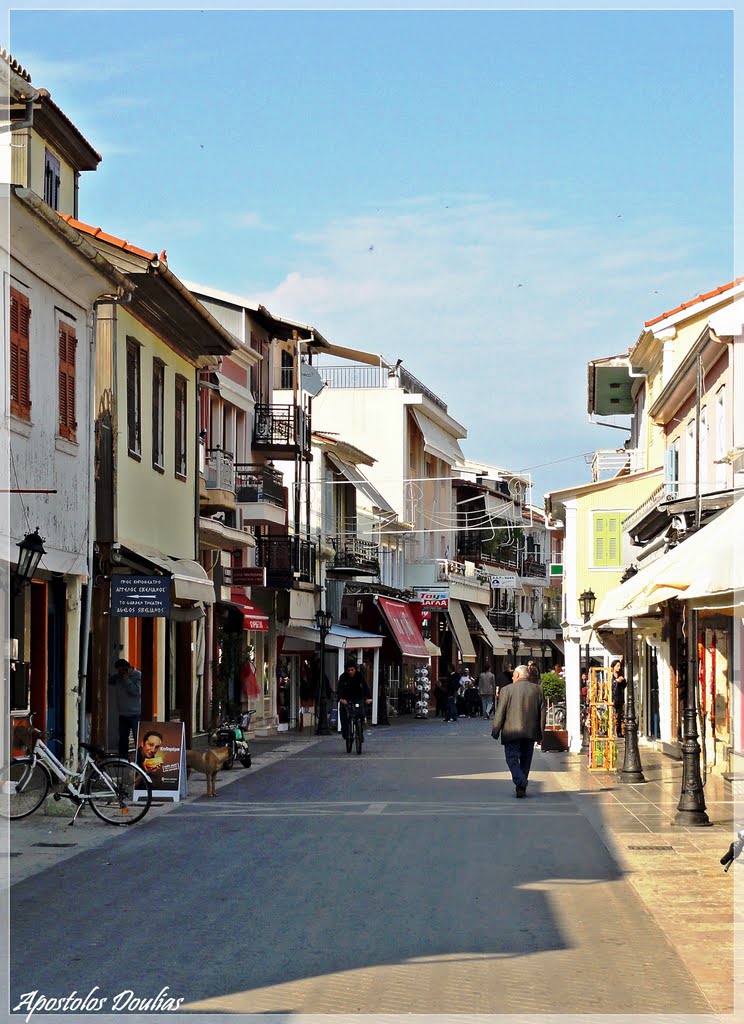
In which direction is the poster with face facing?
toward the camera

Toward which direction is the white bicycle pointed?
to the viewer's left

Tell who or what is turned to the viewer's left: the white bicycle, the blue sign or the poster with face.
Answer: the white bicycle

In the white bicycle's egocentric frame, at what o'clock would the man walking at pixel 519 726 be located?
The man walking is roughly at 5 o'clock from the white bicycle.

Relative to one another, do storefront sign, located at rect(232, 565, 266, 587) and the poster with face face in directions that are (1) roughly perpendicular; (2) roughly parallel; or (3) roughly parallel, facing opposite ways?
roughly parallel

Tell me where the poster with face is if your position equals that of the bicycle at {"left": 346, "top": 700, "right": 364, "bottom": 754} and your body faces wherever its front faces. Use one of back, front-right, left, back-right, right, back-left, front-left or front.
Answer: front

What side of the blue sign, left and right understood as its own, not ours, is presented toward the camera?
front

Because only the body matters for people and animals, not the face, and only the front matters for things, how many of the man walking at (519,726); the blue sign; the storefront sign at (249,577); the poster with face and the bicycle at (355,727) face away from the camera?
1

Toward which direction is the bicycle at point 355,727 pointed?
toward the camera

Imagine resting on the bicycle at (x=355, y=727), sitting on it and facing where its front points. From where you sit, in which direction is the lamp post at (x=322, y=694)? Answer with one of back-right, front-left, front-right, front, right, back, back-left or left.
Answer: back

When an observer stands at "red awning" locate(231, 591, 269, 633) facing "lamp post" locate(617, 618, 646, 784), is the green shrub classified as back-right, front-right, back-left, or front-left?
front-left

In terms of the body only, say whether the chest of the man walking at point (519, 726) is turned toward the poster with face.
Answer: no

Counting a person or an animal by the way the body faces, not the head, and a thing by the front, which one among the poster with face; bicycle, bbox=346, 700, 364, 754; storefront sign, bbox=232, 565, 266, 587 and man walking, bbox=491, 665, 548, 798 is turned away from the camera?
the man walking

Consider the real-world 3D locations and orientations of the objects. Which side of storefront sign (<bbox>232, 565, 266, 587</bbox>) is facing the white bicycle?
front

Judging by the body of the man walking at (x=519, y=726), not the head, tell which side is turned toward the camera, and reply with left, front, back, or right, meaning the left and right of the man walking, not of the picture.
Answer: back

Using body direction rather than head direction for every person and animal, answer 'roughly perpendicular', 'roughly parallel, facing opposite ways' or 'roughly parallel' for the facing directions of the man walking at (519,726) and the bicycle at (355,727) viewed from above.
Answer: roughly parallel, facing opposite ways
